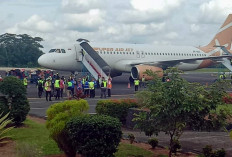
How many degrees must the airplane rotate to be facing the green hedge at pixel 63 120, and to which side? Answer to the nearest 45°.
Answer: approximately 45° to its left

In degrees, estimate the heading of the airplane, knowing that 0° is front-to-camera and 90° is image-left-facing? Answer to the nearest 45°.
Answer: approximately 45°

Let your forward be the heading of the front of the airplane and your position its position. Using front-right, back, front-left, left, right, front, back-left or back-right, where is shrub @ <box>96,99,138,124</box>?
front-left

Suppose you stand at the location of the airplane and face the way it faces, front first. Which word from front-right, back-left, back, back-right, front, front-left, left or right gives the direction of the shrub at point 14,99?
front-left

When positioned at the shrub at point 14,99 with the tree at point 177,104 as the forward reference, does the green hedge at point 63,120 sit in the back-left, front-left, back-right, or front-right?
front-right

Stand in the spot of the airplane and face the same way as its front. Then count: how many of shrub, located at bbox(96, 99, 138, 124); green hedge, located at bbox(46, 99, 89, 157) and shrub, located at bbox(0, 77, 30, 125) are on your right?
0

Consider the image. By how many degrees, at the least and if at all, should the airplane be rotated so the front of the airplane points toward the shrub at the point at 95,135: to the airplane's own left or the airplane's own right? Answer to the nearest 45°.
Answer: approximately 45° to the airplane's own left

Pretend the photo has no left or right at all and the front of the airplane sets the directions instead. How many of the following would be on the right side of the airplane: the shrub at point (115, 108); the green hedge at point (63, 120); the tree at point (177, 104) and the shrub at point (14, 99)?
0

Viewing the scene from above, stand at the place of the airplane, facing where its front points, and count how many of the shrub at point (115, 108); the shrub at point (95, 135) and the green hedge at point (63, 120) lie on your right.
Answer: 0

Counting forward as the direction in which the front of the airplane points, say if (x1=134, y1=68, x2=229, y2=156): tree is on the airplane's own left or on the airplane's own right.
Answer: on the airplane's own left

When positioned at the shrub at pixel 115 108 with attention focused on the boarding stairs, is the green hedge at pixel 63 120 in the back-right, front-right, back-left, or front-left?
back-left

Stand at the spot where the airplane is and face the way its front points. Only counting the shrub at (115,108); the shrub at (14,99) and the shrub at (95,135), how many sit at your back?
0
